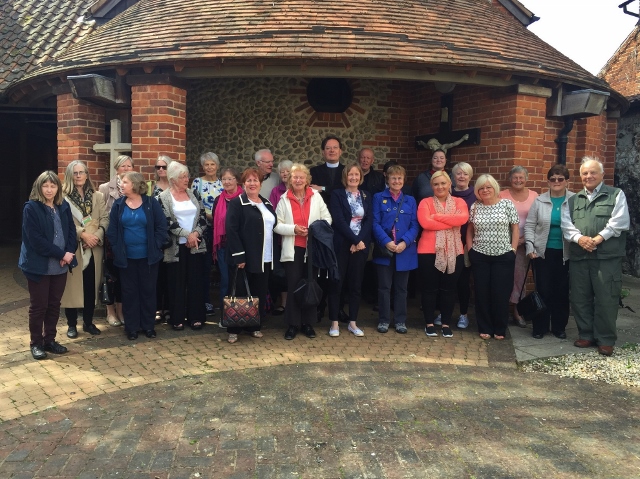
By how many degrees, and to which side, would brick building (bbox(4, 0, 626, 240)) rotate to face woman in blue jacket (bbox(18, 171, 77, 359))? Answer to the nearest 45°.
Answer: approximately 45° to its right

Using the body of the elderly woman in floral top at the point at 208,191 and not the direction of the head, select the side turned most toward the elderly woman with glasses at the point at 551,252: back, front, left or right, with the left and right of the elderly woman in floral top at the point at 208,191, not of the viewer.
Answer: left

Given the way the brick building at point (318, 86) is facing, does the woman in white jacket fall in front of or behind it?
in front

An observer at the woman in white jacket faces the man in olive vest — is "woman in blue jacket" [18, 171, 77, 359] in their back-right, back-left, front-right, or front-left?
back-right

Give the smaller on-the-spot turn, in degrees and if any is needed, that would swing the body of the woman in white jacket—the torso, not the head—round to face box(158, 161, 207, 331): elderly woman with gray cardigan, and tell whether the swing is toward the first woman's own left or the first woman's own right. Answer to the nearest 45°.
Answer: approximately 90° to the first woman's own right

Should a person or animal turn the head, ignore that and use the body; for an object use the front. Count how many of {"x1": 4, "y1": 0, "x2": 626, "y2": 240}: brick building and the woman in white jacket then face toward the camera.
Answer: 2

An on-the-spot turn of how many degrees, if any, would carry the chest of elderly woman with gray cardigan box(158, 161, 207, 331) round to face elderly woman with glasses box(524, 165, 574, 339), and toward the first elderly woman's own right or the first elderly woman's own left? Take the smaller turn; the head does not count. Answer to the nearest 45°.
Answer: approximately 45° to the first elderly woman's own left

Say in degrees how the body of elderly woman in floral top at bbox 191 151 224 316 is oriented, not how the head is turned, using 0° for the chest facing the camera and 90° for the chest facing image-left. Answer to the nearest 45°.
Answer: approximately 0°

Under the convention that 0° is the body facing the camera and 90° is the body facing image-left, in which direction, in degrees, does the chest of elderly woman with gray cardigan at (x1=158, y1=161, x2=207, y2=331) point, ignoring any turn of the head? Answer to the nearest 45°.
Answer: approximately 315°

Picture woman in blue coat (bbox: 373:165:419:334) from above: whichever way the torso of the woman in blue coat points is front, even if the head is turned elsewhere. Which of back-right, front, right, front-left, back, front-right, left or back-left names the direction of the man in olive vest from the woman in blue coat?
left
